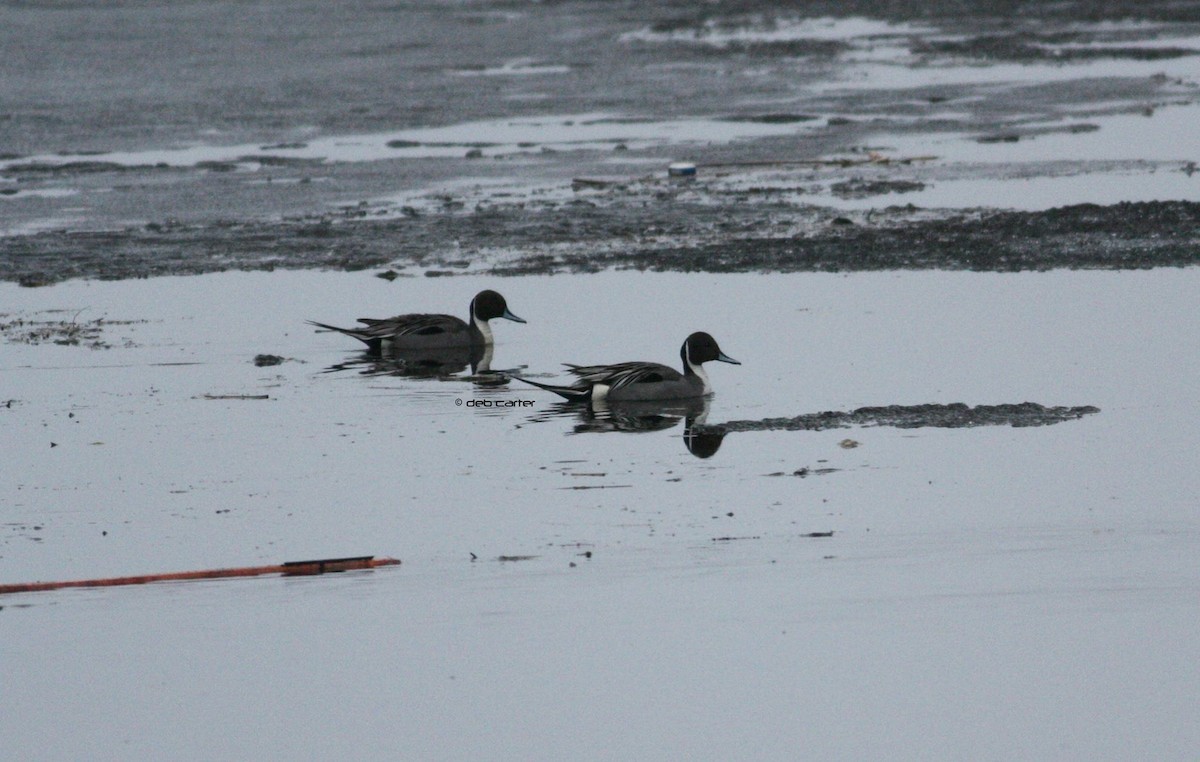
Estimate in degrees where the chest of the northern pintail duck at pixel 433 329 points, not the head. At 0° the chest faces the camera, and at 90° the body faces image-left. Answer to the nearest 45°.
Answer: approximately 270°
